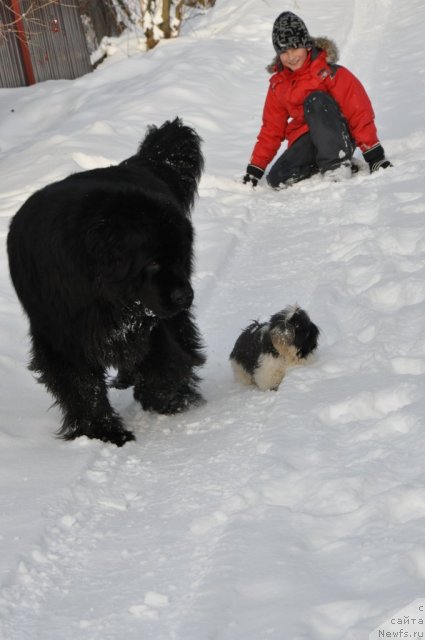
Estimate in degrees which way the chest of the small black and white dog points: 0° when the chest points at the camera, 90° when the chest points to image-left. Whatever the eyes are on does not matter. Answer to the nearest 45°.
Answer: approximately 315°

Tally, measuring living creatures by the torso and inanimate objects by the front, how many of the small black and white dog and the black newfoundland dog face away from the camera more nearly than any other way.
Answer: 0

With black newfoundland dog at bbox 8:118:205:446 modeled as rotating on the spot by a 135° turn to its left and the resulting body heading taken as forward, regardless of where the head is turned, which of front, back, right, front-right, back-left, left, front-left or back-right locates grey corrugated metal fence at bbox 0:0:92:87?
front-left

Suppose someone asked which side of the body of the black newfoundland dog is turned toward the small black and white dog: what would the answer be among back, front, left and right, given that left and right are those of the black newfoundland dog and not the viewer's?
left

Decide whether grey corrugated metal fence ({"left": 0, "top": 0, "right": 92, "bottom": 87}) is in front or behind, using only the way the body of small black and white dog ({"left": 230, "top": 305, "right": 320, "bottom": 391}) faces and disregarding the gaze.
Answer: behind

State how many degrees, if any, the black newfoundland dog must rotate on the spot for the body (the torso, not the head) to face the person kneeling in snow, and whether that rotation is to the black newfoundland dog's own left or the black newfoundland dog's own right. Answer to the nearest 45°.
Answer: approximately 135° to the black newfoundland dog's own left

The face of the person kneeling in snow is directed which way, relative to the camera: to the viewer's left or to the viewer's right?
to the viewer's left

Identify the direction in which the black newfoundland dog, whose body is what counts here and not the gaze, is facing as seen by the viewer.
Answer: toward the camera

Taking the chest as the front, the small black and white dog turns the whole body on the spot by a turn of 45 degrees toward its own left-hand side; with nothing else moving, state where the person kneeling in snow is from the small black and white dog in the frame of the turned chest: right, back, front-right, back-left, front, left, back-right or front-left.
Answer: left
